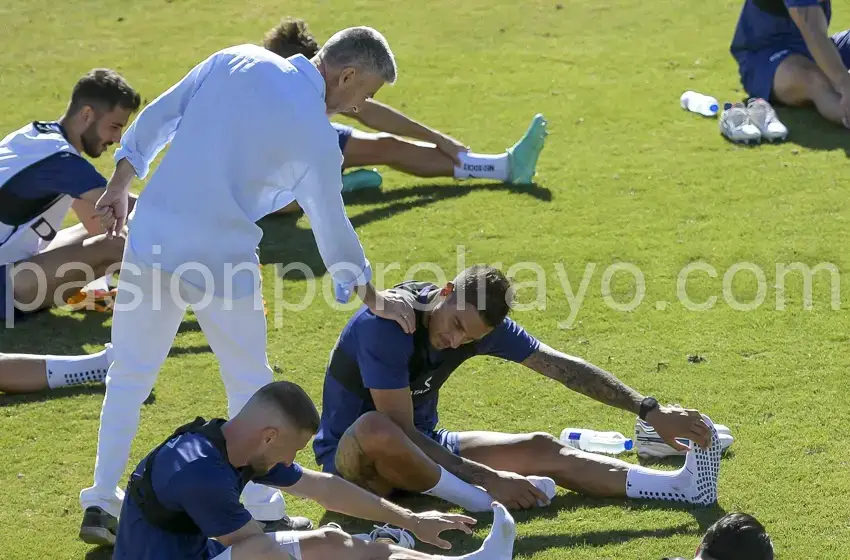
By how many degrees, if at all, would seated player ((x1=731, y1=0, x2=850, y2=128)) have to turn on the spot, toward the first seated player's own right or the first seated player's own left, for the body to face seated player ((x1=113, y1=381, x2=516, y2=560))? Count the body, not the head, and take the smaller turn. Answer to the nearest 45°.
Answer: approximately 90° to the first seated player's own right

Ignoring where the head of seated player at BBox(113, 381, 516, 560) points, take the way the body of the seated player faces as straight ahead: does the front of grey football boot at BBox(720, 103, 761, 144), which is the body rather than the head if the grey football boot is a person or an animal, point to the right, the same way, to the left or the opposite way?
to the right

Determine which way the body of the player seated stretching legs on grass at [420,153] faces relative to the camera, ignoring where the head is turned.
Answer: to the viewer's right

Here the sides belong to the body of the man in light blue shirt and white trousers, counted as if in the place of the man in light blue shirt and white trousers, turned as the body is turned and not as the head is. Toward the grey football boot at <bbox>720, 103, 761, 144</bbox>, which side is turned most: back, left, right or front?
front

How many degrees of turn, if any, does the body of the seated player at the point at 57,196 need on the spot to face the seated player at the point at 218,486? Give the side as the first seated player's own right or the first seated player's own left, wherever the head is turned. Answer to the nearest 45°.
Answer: approximately 90° to the first seated player's own right

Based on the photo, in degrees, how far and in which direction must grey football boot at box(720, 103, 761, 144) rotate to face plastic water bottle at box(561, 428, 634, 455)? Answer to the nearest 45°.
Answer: approximately 45° to its right

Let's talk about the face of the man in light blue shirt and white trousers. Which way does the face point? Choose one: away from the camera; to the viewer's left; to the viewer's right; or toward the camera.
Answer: to the viewer's right

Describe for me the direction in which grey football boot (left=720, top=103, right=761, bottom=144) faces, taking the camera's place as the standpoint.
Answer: facing the viewer and to the right of the viewer

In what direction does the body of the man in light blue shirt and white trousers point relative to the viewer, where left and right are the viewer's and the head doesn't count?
facing away from the viewer and to the right of the viewer

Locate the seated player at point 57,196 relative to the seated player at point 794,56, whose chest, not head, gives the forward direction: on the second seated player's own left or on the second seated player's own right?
on the second seated player's own right

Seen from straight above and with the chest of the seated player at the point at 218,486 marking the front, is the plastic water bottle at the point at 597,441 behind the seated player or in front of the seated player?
in front

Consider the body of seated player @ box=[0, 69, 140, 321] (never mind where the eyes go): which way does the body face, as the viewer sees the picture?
to the viewer's right

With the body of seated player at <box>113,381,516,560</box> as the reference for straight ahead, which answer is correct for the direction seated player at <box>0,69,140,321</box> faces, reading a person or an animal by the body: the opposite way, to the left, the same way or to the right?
the same way

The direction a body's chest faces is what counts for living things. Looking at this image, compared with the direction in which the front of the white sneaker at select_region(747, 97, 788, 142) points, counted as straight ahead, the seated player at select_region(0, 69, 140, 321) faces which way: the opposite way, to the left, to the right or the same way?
to the left

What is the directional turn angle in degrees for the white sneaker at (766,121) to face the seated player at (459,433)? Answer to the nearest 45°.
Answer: approximately 45° to its right

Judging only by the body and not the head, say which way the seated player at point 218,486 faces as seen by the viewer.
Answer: to the viewer's right

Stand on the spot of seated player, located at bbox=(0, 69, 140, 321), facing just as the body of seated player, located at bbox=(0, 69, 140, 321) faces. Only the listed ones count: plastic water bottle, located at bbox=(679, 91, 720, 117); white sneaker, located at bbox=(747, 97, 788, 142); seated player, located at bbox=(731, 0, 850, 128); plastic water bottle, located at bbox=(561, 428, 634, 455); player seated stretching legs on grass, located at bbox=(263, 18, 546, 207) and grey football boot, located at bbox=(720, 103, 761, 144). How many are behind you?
0

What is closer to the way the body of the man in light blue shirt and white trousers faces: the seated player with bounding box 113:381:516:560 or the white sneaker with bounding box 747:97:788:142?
the white sneaker
